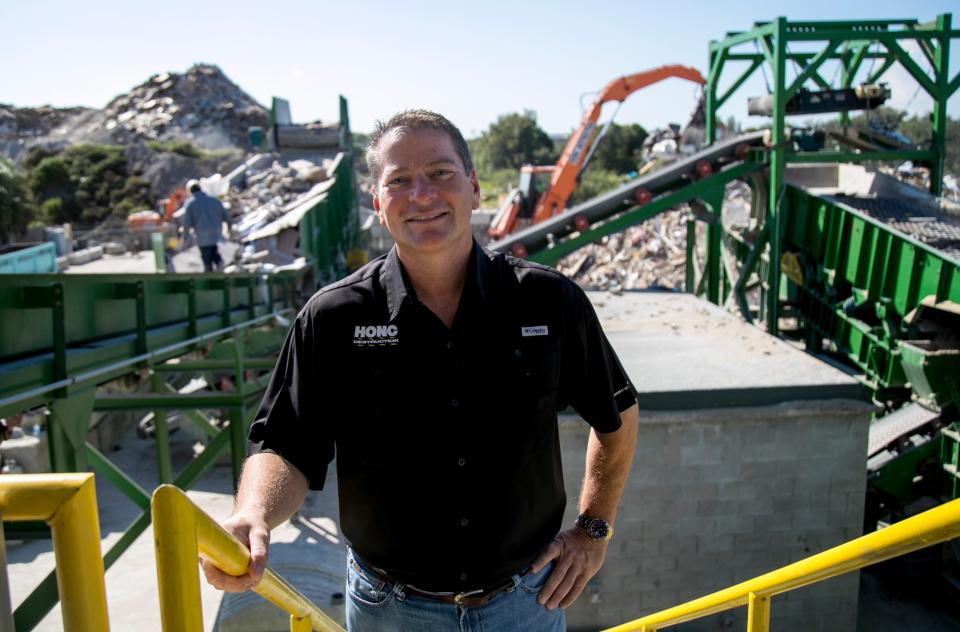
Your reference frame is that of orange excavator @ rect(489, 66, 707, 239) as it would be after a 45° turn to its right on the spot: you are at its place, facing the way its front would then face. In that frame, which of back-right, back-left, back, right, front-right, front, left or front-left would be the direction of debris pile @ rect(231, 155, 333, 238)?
right

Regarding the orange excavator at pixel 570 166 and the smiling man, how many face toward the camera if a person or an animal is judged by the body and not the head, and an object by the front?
1

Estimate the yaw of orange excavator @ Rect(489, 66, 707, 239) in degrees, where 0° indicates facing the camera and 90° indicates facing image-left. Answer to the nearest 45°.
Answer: approximately 270°

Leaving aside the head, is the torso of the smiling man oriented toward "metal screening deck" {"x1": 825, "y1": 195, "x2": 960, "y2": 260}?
no

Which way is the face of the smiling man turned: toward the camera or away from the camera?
toward the camera

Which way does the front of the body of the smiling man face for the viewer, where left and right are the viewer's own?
facing the viewer

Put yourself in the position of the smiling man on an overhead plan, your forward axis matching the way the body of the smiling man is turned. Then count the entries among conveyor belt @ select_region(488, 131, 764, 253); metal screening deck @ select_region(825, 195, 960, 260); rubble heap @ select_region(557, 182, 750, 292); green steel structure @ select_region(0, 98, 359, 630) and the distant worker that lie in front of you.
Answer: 0

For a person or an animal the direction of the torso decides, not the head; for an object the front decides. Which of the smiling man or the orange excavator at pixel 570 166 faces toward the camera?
the smiling man

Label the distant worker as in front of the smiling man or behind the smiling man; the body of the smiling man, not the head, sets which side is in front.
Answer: behind

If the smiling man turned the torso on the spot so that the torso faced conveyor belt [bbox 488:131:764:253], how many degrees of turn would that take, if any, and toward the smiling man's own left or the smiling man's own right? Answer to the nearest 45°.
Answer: approximately 180°

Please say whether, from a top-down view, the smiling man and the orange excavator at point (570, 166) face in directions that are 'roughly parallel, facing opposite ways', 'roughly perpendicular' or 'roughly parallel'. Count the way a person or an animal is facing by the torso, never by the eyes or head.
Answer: roughly perpendicular

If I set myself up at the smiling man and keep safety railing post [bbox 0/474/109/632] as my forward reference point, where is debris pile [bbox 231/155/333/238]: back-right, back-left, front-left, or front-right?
back-right

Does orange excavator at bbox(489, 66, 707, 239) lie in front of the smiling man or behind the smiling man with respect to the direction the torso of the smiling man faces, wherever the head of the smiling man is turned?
behind
